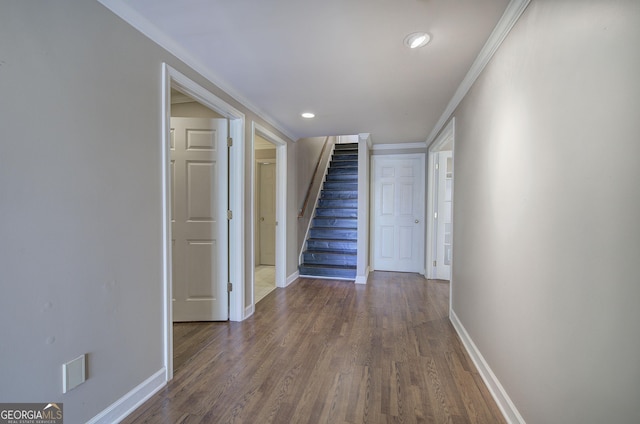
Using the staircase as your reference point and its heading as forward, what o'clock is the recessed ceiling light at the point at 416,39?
The recessed ceiling light is roughly at 12 o'clock from the staircase.

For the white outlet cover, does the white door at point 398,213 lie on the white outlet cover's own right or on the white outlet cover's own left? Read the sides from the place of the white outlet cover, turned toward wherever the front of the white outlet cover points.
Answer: on the white outlet cover's own left

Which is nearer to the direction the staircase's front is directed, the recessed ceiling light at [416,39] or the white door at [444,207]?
the recessed ceiling light

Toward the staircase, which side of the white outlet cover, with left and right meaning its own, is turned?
left

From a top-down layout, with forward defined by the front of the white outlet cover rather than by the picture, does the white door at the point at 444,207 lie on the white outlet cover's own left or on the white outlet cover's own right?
on the white outlet cover's own left

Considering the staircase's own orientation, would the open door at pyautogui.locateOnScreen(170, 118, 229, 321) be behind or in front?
in front

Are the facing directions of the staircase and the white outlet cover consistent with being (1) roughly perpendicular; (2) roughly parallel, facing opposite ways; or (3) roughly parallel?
roughly perpendicular

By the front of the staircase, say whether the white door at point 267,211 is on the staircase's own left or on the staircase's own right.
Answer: on the staircase's own right

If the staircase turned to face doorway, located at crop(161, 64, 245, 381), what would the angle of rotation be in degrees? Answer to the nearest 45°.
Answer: approximately 45° to its right

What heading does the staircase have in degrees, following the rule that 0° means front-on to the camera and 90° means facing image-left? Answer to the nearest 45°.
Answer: approximately 0°

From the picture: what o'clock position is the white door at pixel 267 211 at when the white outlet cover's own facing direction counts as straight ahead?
The white door is roughly at 9 o'clock from the white outlet cover.

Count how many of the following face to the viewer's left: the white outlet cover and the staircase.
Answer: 0

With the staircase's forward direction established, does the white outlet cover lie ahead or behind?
ahead

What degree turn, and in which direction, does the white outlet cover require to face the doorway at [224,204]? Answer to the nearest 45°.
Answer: approximately 90° to its left
